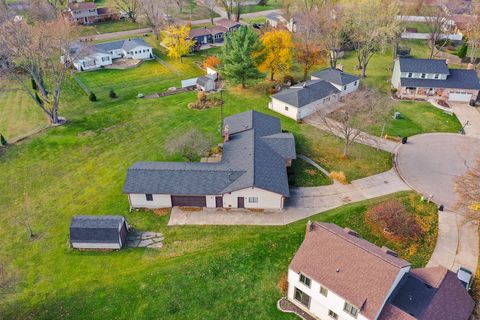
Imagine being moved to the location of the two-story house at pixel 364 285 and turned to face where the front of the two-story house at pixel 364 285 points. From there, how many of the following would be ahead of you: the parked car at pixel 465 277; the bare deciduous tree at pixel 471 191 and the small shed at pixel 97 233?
2

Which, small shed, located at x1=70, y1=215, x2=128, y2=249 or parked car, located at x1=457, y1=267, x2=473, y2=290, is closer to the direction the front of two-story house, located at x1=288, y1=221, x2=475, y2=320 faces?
the parked car

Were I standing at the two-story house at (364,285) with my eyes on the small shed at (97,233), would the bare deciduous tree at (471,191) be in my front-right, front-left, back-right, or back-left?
back-right

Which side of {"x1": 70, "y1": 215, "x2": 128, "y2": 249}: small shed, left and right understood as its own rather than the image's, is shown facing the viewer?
right

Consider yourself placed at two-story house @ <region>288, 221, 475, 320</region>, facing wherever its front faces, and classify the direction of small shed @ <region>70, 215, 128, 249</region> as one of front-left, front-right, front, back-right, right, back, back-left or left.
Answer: back-left

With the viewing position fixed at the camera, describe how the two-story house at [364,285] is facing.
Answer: facing away from the viewer and to the right of the viewer

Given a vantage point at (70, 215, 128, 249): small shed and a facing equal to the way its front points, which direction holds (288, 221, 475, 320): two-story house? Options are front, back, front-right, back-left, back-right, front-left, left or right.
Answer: front-right

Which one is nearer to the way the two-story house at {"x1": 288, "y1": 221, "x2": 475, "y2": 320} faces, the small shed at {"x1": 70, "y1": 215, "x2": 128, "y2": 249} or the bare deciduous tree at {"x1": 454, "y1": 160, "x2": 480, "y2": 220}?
the bare deciduous tree

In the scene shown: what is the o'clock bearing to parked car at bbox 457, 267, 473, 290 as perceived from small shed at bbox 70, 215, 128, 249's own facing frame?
The parked car is roughly at 1 o'clock from the small shed.
